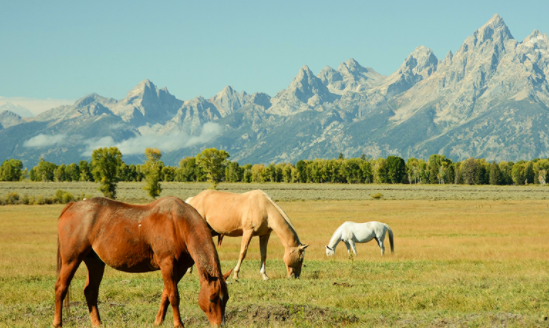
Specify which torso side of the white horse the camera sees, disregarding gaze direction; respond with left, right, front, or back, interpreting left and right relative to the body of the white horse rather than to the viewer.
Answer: left

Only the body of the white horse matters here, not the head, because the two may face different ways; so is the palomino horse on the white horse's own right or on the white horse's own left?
on the white horse's own left

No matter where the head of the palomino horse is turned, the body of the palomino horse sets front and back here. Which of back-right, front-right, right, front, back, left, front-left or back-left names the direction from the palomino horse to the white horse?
front-left

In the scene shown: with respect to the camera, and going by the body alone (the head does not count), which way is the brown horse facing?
to the viewer's right

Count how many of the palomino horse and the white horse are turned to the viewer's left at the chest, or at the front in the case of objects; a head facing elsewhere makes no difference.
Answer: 1

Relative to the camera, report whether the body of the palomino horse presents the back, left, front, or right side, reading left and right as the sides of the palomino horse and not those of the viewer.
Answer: right

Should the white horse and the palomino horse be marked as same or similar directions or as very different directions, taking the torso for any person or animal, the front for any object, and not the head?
very different directions

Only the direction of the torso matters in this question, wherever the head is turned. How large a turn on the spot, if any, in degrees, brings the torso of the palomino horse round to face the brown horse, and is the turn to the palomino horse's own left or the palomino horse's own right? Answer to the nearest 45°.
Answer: approximately 90° to the palomino horse's own right

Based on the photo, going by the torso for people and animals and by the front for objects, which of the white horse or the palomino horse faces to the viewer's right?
the palomino horse

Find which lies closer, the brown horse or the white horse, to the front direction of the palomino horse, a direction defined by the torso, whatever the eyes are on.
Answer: the white horse

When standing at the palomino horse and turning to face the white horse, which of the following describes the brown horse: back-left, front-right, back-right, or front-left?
back-right
